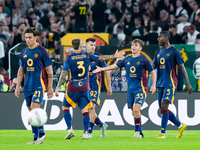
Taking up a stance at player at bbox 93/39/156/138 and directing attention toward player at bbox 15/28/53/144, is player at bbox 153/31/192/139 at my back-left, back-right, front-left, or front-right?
back-left

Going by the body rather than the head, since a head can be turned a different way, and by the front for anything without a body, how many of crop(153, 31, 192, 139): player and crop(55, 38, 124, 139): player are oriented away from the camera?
1

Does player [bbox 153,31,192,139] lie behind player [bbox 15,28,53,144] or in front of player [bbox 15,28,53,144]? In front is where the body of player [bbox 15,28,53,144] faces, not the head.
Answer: behind

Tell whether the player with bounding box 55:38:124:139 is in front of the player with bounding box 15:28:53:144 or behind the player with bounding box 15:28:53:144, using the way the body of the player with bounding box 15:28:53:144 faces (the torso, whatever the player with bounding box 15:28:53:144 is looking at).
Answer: behind

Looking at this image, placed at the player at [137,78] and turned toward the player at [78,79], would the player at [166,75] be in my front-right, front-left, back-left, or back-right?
back-left

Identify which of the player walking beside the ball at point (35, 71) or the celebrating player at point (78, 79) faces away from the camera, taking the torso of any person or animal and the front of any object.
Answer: the celebrating player at point (78, 79)

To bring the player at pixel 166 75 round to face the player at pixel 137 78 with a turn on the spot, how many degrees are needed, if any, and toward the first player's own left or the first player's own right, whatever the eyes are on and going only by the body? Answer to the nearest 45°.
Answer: approximately 45° to the first player's own right

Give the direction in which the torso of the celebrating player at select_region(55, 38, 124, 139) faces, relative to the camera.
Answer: away from the camera

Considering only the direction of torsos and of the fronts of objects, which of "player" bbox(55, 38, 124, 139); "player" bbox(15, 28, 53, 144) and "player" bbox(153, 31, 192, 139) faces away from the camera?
"player" bbox(55, 38, 124, 139)
